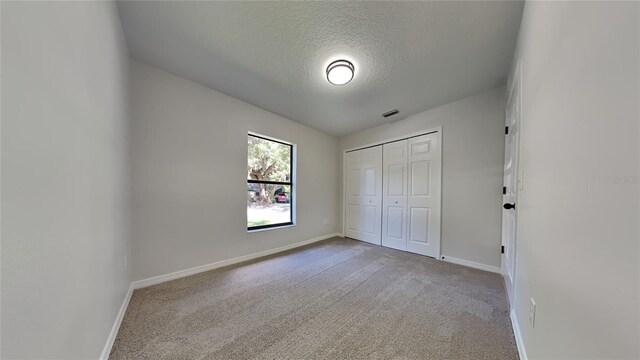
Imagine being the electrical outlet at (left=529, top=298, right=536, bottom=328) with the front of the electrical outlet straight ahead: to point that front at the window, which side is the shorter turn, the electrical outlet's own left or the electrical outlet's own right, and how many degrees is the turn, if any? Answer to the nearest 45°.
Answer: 0° — it already faces it

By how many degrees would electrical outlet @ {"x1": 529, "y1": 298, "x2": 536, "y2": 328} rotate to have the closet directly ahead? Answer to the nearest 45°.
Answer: approximately 45° to its right

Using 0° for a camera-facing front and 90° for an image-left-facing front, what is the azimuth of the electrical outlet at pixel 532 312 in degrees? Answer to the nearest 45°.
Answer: approximately 90°

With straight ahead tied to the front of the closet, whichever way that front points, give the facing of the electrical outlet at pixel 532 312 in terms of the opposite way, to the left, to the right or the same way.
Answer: to the right

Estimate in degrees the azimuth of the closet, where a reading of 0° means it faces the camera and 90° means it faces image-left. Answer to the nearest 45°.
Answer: approximately 45°
